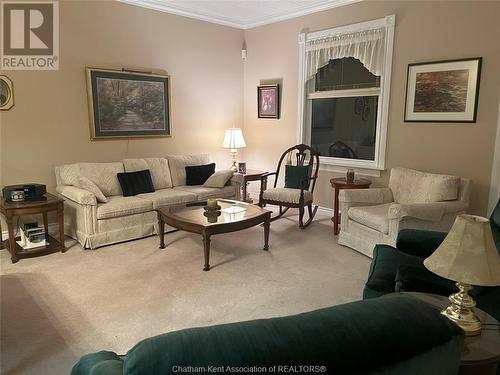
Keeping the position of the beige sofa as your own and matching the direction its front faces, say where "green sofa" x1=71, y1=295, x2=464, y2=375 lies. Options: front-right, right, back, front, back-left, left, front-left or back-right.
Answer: front-right

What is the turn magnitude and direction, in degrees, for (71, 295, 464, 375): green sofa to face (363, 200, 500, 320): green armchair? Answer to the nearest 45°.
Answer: approximately 90° to its right

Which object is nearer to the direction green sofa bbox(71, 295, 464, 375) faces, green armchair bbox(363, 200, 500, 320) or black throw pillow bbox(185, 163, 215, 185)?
the black throw pillow

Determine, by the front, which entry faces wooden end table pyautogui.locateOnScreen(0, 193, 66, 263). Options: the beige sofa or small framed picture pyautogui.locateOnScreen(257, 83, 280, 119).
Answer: the small framed picture

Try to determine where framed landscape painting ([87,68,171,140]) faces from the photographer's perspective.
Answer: facing the viewer and to the right of the viewer

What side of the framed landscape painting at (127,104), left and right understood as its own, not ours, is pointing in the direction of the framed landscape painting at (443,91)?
front

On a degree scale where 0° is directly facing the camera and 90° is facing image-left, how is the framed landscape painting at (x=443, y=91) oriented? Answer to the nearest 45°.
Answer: approximately 45°

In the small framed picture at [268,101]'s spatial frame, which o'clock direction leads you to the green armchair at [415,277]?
The green armchair is roughly at 10 o'clock from the small framed picture.

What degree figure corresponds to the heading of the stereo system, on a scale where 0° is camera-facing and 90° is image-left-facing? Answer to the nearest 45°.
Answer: approximately 0°

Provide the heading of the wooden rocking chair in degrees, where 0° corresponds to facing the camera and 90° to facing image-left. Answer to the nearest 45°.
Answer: approximately 45°

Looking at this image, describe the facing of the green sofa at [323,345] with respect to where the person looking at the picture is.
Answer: facing away from the viewer and to the left of the viewer
